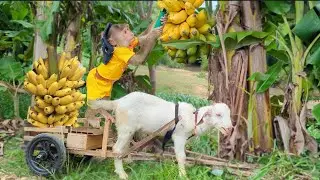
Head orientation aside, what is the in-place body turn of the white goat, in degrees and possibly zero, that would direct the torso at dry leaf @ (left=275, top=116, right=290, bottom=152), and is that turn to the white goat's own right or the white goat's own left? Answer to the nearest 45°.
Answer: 0° — it already faces it

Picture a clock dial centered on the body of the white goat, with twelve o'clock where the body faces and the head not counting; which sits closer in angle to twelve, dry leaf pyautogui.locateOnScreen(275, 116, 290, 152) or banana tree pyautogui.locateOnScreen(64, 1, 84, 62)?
the dry leaf

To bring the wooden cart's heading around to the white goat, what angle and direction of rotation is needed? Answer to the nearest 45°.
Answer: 0° — it already faces it

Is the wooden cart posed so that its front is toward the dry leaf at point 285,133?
yes

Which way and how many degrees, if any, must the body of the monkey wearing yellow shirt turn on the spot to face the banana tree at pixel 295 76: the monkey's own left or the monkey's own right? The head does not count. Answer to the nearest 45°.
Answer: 0° — it already faces it

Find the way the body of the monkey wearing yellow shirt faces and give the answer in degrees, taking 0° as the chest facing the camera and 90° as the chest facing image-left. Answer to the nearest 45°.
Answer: approximately 270°

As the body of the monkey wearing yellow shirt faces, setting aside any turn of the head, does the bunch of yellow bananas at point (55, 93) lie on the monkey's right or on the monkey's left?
on the monkey's left

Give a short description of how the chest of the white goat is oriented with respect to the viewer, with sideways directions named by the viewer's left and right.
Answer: facing to the right of the viewer

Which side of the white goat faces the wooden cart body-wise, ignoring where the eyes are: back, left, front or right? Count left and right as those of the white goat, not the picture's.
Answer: back

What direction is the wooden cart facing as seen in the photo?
to the viewer's right

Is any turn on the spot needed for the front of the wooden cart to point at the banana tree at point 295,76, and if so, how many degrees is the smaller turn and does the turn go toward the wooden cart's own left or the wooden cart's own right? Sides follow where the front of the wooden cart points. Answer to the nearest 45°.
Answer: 0° — it already faces it

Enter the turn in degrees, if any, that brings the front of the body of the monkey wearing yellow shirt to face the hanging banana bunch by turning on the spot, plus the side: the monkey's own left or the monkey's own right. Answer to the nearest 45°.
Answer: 0° — it already faces it
